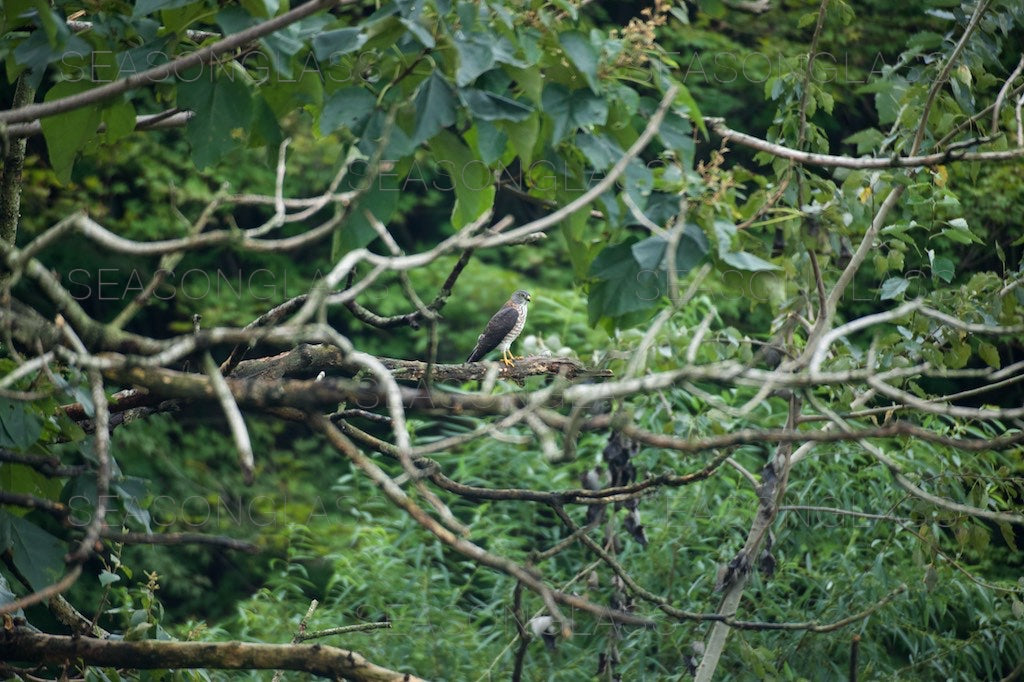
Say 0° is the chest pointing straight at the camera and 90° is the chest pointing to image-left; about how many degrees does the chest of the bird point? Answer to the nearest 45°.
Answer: approximately 270°
